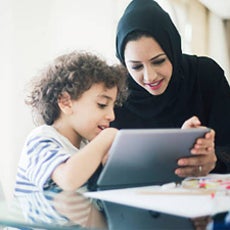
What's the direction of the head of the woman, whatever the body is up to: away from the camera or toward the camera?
toward the camera

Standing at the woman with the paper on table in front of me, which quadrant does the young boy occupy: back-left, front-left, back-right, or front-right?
front-right

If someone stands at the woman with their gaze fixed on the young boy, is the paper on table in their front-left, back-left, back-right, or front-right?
front-left

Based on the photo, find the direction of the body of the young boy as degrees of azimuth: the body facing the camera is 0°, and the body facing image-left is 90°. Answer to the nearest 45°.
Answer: approximately 270°

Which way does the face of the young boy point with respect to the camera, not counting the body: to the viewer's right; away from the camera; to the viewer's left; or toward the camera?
to the viewer's right
